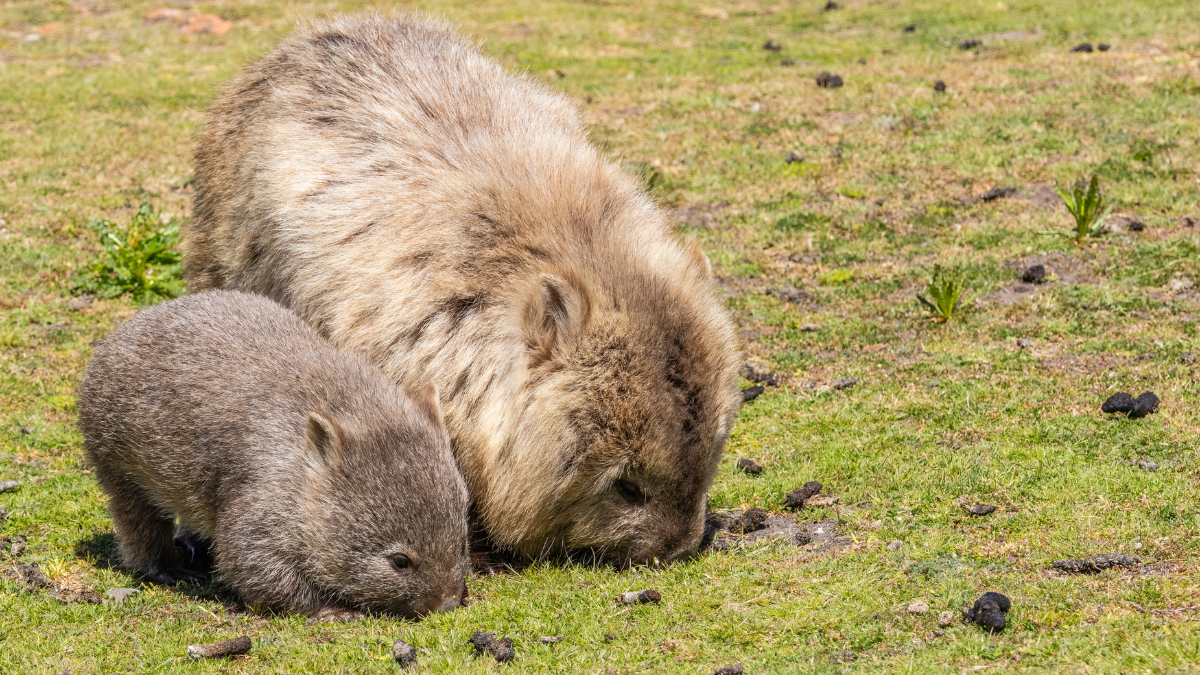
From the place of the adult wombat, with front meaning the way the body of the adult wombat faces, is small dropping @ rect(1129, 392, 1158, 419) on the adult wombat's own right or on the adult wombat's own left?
on the adult wombat's own left

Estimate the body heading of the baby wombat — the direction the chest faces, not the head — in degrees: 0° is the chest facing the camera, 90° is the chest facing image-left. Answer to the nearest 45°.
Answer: approximately 315°

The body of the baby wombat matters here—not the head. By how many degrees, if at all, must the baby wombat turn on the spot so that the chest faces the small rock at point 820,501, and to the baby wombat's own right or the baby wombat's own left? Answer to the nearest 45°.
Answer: approximately 45° to the baby wombat's own left

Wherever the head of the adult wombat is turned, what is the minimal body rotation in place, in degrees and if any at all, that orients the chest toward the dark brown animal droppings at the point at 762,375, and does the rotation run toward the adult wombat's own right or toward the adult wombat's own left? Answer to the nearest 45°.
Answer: approximately 90° to the adult wombat's own left

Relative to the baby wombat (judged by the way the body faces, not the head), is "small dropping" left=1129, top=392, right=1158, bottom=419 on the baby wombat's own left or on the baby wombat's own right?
on the baby wombat's own left

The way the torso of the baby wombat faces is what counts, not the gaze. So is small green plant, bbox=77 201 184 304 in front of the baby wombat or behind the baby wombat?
behind

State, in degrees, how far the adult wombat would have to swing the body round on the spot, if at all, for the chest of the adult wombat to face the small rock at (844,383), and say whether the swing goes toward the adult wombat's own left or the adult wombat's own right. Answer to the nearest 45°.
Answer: approximately 90° to the adult wombat's own left

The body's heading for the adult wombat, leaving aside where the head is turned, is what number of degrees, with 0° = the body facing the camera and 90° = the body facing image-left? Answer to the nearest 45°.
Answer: approximately 315°

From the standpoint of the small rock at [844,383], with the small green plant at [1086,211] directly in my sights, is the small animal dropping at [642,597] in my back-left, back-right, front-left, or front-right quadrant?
back-right
